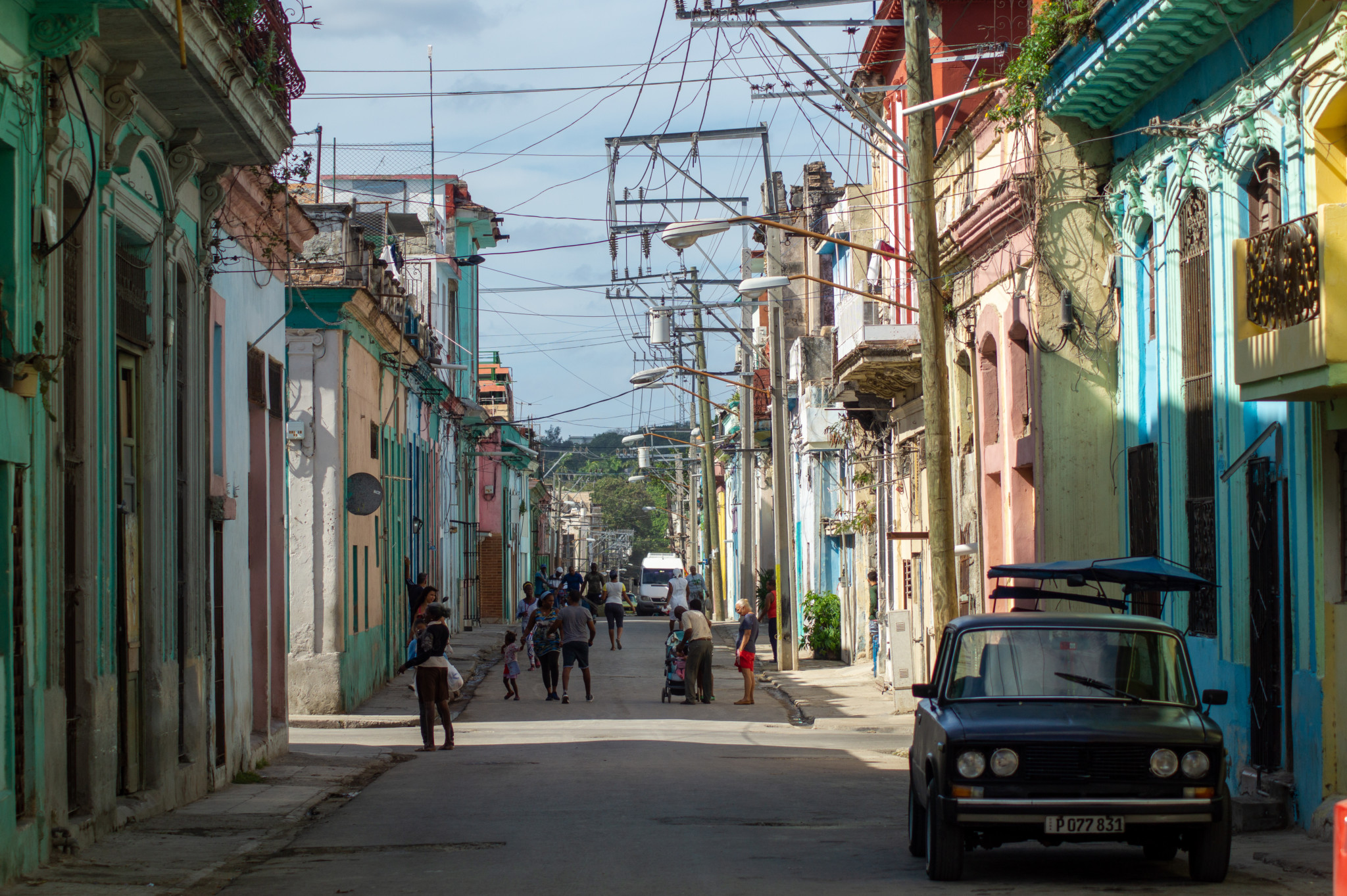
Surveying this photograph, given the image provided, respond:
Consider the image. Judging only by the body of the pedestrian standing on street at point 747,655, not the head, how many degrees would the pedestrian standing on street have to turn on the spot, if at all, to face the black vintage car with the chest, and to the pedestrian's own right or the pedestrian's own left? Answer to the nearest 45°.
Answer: approximately 90° to the pedestrian's own left

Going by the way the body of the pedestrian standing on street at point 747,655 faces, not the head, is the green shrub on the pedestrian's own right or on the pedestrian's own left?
on the pedestrian's own right

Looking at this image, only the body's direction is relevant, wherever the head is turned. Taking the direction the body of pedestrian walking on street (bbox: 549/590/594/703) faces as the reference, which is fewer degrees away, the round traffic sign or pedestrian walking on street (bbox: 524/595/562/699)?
the pedestrian walking on street

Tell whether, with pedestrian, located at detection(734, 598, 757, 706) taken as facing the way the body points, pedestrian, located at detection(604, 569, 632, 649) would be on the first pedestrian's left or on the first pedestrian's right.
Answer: on the first pedestrian's right

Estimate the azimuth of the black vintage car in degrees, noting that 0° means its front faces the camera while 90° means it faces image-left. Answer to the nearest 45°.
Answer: approximately 0°

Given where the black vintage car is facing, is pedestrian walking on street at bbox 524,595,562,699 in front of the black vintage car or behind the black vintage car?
behind

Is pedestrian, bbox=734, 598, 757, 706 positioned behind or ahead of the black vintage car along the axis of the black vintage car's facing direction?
behind

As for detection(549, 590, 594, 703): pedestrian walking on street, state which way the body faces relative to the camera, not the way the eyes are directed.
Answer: away from the camera

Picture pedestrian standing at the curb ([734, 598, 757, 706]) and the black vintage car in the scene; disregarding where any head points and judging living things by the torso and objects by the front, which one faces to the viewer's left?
the pedestrian standing at the curb

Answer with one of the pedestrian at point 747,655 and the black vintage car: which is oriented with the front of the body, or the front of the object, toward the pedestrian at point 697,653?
the pedestrian at point 747,655

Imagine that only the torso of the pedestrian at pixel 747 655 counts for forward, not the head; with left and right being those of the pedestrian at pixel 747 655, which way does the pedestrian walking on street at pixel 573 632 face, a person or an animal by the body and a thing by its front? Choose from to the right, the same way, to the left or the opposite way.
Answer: to the right

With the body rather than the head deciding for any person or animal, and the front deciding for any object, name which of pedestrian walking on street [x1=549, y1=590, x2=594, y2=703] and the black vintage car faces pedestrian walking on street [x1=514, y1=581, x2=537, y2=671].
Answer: pedestrian walking on street [x1=549, y1=590, x2=594, y2=703]

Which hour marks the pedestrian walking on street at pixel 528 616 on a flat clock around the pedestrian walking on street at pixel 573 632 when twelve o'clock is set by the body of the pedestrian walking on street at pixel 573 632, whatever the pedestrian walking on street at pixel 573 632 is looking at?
the pedestrian walking on street at pixel 528 616 is roughly at 12 o'clock from the pedestrian walking on street at pixel 573 632.

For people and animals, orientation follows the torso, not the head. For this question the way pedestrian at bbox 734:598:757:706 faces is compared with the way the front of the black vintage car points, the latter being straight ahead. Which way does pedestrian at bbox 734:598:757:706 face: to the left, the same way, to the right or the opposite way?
to the right

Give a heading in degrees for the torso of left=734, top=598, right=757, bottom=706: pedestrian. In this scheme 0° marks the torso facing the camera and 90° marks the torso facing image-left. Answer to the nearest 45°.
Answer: approximately 90°

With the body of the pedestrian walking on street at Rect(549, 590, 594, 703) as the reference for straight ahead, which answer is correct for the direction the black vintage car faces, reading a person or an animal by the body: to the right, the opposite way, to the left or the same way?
the opposite way
